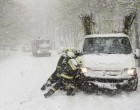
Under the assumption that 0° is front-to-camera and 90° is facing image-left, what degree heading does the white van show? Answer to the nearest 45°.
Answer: approximately 0°
